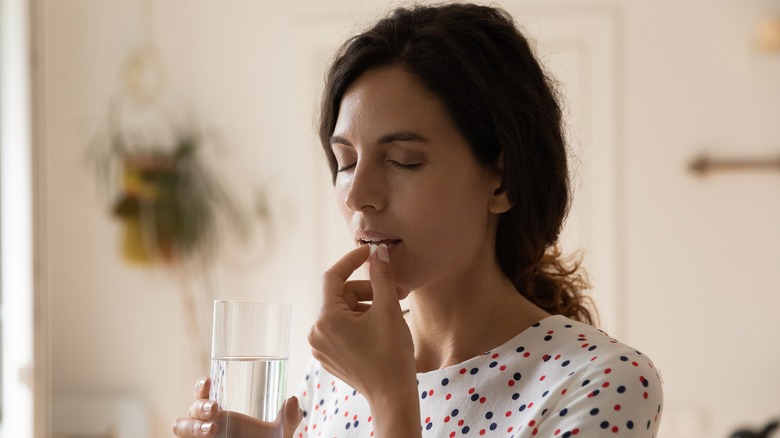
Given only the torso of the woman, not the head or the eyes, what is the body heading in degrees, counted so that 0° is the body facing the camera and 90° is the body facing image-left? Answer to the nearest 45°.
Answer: approximately 45°

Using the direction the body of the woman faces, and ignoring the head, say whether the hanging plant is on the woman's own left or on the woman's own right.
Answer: on the woman's own right
